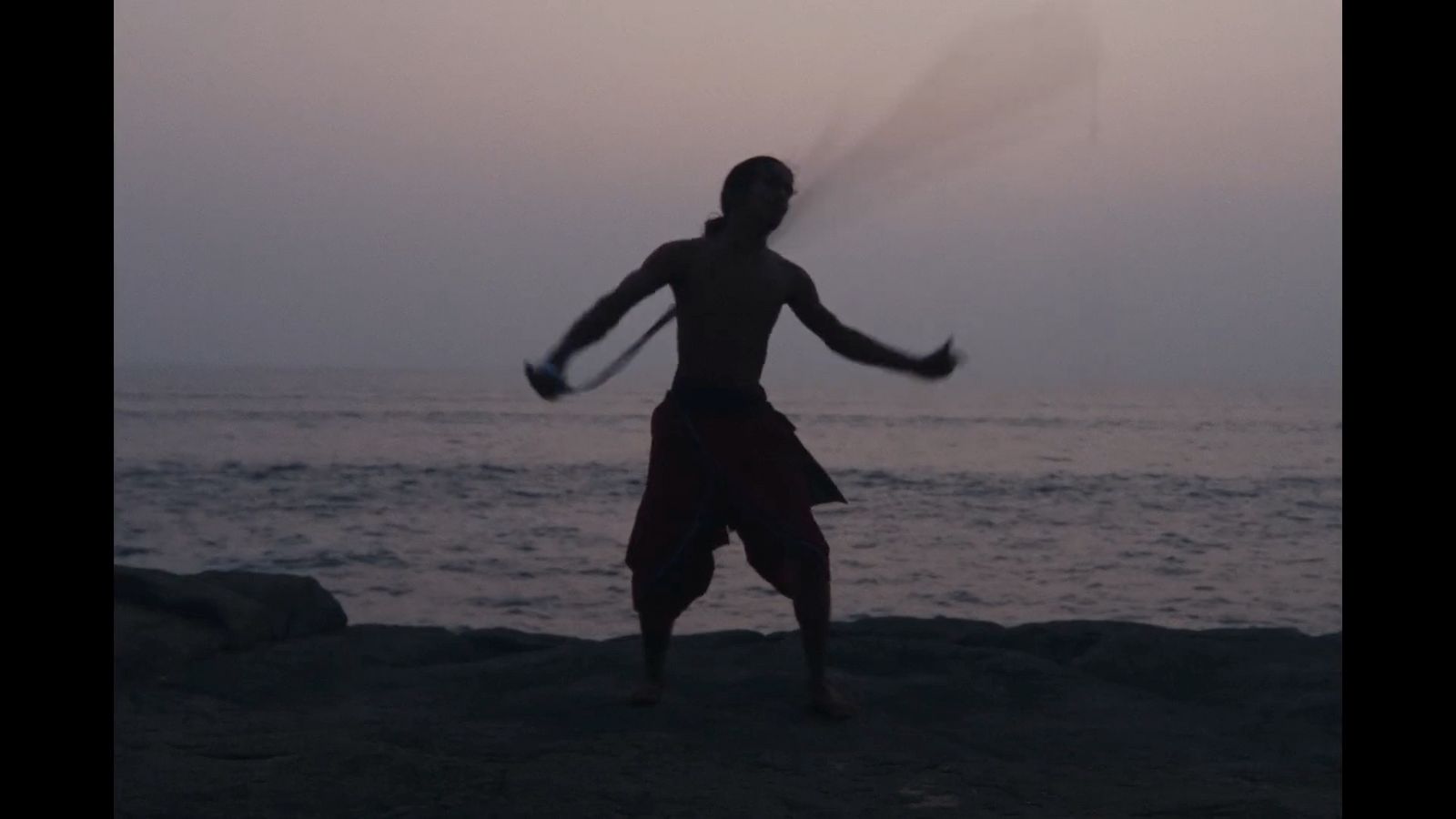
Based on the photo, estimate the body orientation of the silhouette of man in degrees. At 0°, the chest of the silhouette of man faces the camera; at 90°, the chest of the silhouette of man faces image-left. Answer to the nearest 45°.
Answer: approximately 0°

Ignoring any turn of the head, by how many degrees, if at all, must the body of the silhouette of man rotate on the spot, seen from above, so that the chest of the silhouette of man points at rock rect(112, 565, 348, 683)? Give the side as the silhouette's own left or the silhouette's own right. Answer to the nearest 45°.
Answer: approximately 135° to the silhouette's own right
